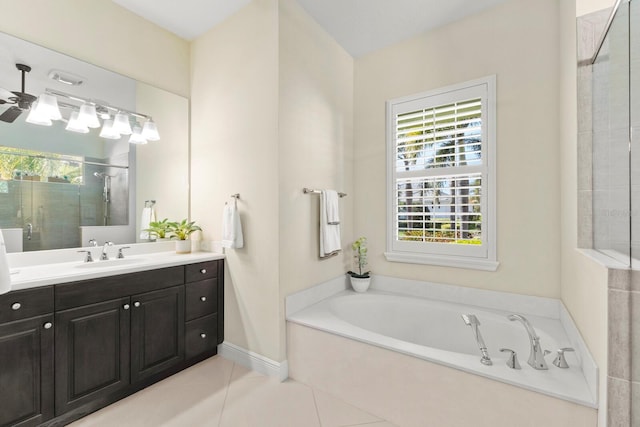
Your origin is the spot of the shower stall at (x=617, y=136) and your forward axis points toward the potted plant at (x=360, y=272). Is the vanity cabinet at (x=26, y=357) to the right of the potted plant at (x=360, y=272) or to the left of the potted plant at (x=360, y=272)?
left

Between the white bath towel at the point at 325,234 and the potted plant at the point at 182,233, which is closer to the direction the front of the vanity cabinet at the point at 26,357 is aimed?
the white bath towel

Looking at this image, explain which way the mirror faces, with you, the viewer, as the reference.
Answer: facing the viewer and to the right of the viewer

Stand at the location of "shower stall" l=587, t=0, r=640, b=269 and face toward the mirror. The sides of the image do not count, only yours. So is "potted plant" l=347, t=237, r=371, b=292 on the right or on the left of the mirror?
right

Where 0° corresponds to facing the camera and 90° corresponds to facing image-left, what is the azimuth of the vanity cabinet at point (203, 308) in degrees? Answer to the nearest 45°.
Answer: approximately 315°

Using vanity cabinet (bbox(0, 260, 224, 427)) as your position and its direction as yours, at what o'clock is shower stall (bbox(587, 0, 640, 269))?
The shower stall is roughly at 12 o'clock from the vanity cabinet.

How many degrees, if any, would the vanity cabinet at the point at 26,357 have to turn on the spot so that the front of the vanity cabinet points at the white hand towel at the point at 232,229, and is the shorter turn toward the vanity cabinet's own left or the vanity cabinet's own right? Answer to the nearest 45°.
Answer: approximately 45° to the vanity cabinet's own left

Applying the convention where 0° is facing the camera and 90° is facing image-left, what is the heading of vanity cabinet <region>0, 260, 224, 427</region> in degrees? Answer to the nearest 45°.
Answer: approximately 315°

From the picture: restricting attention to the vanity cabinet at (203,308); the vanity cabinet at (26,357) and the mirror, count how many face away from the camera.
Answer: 0

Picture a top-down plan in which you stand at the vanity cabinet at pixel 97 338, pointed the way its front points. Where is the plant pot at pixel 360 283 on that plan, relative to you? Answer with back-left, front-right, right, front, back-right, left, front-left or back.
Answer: front-left

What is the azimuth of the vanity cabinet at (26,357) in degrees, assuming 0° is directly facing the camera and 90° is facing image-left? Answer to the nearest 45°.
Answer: approximately 315°
